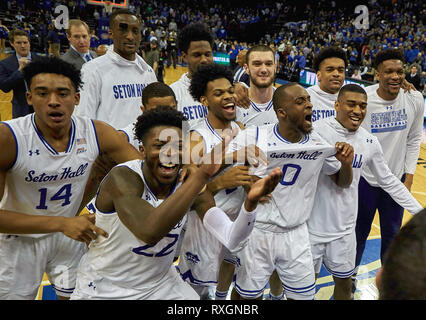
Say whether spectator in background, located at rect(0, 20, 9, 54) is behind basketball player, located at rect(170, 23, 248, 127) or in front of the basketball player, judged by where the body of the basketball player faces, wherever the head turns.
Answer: behind

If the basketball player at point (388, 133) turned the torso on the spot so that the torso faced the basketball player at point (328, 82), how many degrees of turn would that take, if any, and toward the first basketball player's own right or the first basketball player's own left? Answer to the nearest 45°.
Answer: approximately 90° to the first basketball player's own right

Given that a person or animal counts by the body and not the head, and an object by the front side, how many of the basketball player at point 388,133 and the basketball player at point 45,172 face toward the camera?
2

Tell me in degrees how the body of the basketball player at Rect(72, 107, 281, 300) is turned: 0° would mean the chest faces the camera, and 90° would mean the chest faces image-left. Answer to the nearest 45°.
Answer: approximately 315°

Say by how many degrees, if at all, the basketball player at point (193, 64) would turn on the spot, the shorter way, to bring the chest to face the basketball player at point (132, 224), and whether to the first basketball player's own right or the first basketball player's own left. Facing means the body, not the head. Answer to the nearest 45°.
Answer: approximately 45° to the first basketball player's own right

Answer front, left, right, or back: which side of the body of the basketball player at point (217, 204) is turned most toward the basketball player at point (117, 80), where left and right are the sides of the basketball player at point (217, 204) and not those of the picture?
back

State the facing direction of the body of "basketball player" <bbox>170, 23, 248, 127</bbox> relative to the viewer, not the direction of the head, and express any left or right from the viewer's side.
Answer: facing the viewer and to the right of the viewer

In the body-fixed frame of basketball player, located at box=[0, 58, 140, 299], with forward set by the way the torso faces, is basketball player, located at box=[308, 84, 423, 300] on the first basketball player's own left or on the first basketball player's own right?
on the first basketball player's own left

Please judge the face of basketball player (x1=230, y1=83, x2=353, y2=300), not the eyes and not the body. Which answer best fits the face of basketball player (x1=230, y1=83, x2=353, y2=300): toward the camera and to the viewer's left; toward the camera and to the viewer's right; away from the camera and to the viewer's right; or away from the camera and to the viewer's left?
toward the camera and to the viewer's right

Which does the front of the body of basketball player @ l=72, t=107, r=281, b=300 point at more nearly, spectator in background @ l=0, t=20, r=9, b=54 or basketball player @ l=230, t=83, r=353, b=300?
the basketball player

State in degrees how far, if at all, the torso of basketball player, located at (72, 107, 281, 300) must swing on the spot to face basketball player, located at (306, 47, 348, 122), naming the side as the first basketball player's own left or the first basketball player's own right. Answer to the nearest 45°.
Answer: approximately 90° to the first basketball player's own left

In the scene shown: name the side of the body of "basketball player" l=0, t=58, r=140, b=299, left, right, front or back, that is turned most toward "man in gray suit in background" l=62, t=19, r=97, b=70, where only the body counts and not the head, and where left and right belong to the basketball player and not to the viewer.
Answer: back
